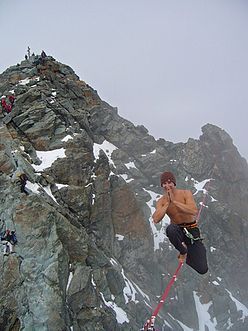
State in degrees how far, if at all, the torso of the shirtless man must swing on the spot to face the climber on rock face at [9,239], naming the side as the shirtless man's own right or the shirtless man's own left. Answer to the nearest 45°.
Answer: approximately 135° to the shirtless man's own right

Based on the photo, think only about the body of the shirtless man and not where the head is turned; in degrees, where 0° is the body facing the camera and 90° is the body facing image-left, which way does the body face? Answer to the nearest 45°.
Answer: approximately 0°

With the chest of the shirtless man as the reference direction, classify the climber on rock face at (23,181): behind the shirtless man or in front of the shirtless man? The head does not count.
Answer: behind
